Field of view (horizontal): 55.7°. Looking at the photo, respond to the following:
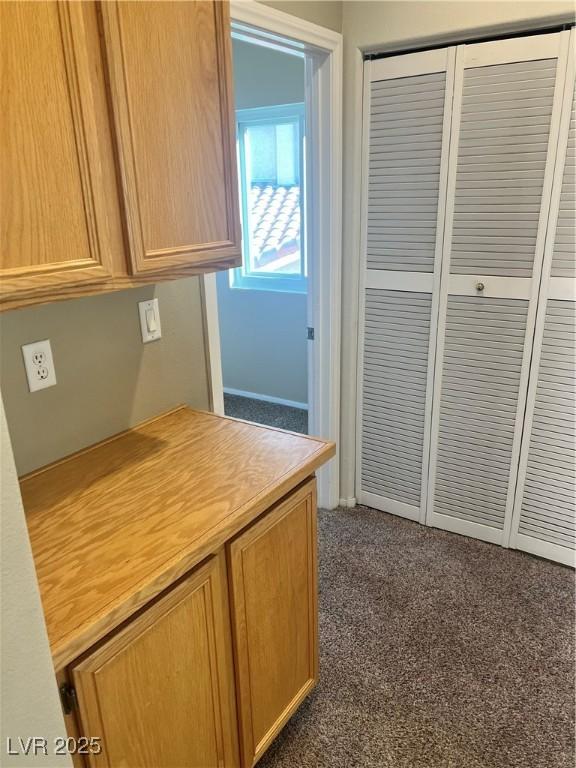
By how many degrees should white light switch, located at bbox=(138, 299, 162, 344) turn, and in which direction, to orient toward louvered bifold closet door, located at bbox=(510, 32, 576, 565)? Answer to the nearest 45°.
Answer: approximately 45° to its left

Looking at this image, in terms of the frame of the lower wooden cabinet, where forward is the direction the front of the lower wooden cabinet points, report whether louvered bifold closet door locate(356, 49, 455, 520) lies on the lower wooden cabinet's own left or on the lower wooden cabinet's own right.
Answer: on the lower wooden cabinet's own left

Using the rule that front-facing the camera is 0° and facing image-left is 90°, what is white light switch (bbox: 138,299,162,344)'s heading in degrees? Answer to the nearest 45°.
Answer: approximately 315°

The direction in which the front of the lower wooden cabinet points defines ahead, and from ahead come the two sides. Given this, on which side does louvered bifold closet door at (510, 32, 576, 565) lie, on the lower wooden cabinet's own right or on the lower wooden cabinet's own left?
on the lower wooden cabinet's own left

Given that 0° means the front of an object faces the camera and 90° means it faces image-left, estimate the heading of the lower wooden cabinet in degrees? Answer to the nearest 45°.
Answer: approximately 315°

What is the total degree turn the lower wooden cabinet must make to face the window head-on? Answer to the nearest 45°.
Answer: approximately 135° to its left
